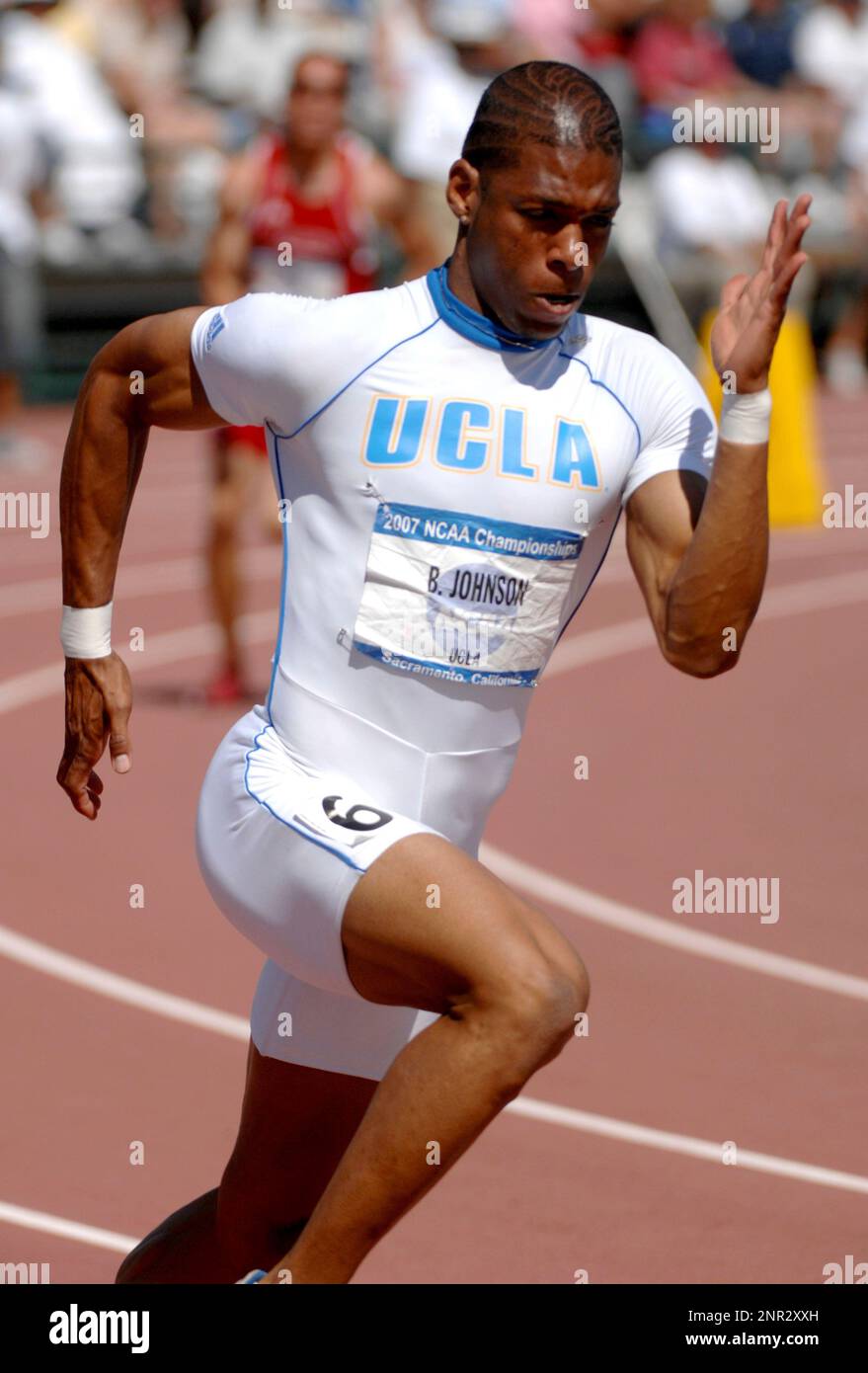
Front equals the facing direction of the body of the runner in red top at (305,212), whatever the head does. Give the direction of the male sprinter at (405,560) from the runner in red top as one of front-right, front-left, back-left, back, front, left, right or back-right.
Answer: front

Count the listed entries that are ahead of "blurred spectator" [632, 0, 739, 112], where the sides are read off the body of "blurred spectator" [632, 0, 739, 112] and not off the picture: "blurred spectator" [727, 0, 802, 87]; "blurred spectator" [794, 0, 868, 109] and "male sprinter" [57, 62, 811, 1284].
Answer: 1

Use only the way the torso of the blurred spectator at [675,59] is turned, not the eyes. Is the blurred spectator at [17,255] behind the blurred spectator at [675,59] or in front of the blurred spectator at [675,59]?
in front

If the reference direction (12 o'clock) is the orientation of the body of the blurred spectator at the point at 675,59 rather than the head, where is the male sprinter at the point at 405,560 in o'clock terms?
The male sprinter is roughly at 12 o'clock from the blurred spectator.

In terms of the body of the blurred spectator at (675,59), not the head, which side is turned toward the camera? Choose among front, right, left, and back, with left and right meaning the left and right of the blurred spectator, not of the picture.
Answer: front

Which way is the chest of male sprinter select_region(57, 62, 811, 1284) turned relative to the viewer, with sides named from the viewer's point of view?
facing the viewer and to the right of the viewer

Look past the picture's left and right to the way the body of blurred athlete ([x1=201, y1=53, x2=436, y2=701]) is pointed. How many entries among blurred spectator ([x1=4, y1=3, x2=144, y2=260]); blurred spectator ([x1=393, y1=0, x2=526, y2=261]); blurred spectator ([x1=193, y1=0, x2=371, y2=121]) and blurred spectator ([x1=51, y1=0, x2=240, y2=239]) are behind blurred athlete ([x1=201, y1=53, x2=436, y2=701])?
4

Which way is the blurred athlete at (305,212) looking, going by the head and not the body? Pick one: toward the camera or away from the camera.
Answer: toward the camera

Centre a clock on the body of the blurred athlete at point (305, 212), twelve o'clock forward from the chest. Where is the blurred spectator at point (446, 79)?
the blurred spectator at point (446, 79) is roughly at 6 o'clock from the blurred athlete at point (305, 212).

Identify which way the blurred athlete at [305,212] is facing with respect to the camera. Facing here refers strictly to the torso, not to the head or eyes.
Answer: toward the camera

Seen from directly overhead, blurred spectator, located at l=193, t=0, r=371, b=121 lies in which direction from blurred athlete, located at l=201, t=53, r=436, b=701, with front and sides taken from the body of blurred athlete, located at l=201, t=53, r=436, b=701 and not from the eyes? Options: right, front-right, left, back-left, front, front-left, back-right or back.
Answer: back

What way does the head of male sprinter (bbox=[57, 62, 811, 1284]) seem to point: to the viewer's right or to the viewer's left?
to the viewer's right

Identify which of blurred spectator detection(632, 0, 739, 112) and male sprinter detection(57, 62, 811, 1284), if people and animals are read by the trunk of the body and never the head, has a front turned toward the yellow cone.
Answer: the blurred spectator

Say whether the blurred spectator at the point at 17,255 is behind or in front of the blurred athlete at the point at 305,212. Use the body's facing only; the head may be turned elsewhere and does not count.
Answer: behind

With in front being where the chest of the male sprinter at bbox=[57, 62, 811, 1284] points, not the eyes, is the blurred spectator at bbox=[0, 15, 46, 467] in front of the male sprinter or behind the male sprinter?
behind

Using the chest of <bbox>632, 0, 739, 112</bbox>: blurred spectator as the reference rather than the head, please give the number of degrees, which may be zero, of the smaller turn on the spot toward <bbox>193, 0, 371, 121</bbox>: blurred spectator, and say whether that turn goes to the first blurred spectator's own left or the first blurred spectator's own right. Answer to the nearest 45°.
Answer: approximately 45° to the first blurred spectator's own right
